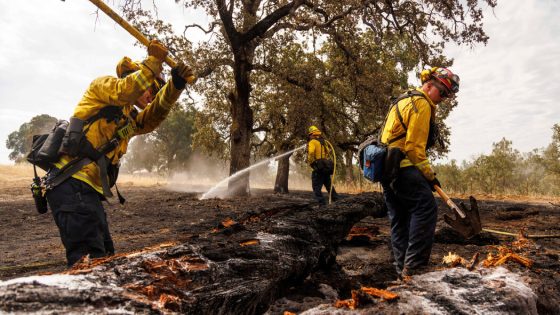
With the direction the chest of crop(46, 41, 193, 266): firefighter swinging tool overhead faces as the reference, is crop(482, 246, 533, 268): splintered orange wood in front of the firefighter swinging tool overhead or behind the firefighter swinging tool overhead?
in front

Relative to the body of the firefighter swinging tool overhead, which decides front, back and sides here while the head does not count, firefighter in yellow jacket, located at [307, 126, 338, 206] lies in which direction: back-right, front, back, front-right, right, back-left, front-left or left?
front-left

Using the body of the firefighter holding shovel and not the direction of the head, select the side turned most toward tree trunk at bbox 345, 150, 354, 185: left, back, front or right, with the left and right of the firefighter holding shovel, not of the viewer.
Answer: left

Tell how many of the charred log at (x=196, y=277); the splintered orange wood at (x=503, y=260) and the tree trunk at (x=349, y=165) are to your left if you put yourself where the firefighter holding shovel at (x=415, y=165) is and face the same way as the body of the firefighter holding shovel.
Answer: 1

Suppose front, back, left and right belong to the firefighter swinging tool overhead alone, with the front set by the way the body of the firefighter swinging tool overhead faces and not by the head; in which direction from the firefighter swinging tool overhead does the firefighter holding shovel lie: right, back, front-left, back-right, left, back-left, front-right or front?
front

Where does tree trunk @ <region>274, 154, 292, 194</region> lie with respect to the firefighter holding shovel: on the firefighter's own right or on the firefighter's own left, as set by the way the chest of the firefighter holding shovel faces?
on the firefighter's own left

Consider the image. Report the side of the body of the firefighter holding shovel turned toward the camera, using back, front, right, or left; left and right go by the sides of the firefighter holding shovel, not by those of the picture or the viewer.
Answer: right

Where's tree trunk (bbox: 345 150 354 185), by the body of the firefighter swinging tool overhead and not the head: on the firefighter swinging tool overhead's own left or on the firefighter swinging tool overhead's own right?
on the firefighter swinging tool overhead's own left

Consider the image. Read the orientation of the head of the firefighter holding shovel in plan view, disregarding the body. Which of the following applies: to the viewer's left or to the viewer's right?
to the viewer's right

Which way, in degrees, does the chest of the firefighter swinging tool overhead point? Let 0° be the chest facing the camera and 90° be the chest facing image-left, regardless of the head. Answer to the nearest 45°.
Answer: approximately 270°

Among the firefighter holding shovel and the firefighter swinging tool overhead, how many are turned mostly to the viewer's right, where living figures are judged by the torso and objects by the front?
2

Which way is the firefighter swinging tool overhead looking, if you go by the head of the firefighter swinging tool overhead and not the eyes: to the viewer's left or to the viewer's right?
to the viewer's right
